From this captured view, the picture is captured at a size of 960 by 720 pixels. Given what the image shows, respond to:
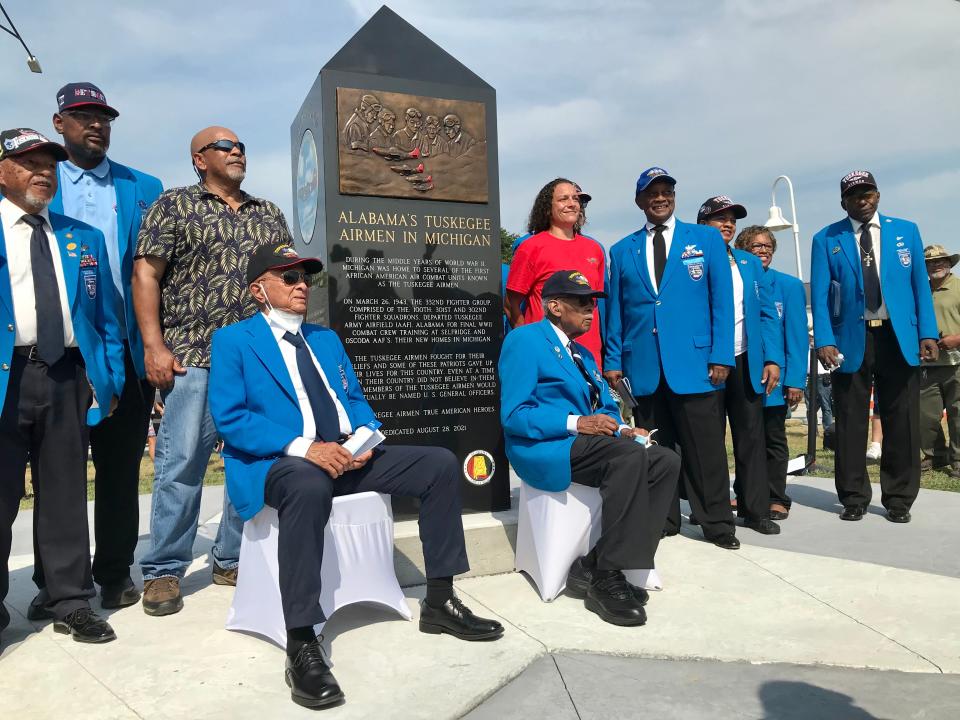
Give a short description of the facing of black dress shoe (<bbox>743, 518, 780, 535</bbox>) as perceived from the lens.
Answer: facing the viewer and to the right of the viewer

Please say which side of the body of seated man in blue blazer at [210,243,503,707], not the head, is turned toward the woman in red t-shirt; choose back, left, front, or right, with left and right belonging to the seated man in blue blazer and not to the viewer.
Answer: left

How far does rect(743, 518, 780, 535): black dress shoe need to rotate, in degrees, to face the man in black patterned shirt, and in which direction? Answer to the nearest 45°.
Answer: approximately 90° to its right

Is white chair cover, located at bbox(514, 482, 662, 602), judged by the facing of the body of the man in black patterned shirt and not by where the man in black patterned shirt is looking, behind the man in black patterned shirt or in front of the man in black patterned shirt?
in front

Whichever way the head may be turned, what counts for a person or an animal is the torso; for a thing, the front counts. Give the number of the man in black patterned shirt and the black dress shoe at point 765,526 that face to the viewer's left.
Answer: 0

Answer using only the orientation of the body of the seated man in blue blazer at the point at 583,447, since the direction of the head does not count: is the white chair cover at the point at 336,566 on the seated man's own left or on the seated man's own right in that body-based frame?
on the seated man's own right

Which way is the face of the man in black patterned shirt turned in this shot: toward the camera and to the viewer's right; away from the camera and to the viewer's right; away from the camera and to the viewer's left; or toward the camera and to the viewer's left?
toward the camera and to the viewer's right

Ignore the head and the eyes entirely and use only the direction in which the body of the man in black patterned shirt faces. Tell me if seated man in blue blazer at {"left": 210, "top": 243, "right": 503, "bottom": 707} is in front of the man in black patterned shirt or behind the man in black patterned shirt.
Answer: in front

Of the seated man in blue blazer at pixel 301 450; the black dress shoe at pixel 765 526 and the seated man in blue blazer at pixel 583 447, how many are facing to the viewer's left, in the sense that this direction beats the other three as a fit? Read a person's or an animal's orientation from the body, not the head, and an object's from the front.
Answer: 0

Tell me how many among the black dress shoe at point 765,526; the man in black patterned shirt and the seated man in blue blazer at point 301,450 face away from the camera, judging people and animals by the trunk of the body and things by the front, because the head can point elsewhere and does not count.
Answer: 0

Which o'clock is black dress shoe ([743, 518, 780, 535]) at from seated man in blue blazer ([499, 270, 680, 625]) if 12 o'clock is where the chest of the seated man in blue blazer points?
The black dress shoe is roughly at 9 o'clock from the seated man in blue blazer.

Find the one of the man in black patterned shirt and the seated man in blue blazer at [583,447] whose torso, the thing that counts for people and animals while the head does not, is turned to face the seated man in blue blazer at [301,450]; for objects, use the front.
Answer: the man in black patterned shirt

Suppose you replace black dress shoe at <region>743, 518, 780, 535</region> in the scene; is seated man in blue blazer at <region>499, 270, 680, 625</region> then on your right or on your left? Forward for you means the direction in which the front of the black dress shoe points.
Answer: on your right

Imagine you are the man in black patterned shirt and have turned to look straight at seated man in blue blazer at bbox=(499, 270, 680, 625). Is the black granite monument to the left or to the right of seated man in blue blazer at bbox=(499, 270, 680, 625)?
left

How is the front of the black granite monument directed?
toward the camera

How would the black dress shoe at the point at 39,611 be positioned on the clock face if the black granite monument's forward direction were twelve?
The black dress shoe is roughly at 2 o'clock from the black granite monument.

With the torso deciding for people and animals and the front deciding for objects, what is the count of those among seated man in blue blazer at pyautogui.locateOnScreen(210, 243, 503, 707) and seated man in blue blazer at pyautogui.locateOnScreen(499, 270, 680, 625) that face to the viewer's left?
0

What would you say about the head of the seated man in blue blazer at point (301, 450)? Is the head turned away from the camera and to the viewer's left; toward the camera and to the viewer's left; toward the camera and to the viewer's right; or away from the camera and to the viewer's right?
toward the camera and to the viewer's right

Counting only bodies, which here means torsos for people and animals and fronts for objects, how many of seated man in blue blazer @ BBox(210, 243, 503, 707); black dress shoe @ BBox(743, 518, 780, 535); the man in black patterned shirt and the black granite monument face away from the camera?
0
